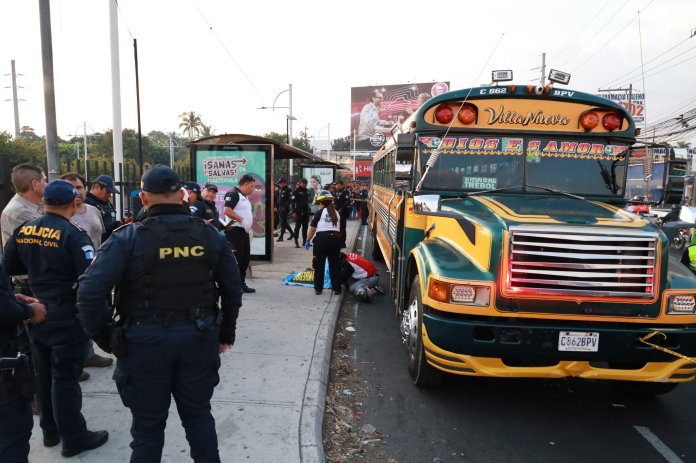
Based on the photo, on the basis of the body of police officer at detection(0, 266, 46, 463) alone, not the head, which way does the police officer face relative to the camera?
to the viewer's right

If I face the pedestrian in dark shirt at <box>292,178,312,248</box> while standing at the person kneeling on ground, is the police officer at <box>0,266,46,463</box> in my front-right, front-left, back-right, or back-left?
back-left

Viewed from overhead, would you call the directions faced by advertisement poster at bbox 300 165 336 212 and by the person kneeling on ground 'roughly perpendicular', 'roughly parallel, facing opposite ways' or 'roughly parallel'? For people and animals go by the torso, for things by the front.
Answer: roughly perpendicular

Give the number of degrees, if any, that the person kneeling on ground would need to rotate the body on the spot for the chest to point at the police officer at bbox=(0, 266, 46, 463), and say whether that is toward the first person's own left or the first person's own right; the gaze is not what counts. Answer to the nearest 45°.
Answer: approximately 90° to the first person's own left

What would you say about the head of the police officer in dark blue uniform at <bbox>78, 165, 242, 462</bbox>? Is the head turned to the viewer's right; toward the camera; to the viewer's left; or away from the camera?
away from the camera

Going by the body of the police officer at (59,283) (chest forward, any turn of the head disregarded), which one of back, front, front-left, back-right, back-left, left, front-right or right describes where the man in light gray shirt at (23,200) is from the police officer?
front-left

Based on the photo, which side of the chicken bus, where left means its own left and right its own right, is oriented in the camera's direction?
front

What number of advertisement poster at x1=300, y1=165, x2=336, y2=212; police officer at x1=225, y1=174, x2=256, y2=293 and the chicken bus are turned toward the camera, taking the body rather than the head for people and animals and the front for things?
2

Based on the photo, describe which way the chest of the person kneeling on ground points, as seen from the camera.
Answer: to the viewer's left

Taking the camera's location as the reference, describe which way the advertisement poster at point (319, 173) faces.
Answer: facing the viewer

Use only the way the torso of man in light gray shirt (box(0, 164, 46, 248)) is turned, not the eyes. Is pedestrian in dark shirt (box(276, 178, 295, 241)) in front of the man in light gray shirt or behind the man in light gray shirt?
in front

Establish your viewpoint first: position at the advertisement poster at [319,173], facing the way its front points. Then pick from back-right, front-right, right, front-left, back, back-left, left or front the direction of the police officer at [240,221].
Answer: front
